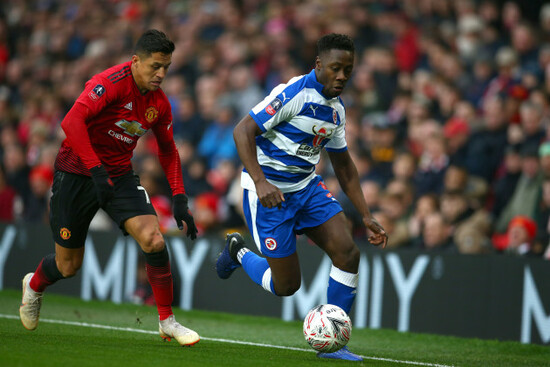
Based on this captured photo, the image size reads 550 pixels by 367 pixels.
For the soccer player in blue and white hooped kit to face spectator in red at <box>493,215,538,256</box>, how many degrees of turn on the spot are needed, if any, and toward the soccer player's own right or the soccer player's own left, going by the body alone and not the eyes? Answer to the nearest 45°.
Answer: approximately 90° to the soccer player's own left

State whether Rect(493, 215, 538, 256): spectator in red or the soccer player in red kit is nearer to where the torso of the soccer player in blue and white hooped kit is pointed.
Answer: the spectator in red

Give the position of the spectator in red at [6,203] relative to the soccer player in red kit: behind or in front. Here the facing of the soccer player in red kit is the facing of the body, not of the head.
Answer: behind

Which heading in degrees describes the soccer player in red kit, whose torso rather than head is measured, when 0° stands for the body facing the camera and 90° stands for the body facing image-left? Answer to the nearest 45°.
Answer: approximately 315°

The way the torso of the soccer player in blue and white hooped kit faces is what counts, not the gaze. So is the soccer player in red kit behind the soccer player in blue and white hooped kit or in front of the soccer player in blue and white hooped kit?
behind

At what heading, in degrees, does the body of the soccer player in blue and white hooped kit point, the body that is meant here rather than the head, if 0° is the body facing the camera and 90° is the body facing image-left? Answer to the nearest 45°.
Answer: approximately 315°

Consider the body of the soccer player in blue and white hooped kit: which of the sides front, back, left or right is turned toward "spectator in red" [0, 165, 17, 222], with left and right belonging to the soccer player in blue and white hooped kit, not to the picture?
back

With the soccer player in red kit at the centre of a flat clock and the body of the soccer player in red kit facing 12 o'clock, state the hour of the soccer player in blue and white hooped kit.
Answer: The soccer player in blue and white hooped kit is roughly at 11 o'clock from the soccer player in red kit.
